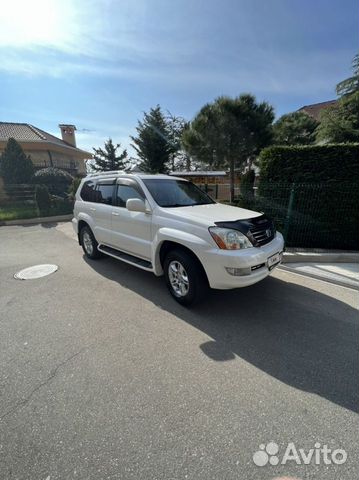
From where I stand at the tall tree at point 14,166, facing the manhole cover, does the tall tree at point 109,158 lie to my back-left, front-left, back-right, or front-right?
back-left

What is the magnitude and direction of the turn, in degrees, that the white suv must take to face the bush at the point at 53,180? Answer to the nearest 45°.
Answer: approximately 180°

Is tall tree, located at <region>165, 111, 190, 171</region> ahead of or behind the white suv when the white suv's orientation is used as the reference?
behind

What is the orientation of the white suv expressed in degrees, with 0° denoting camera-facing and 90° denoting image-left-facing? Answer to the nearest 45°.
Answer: approximately 315°

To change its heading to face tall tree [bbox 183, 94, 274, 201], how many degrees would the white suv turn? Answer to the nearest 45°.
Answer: approximately 135° to its left

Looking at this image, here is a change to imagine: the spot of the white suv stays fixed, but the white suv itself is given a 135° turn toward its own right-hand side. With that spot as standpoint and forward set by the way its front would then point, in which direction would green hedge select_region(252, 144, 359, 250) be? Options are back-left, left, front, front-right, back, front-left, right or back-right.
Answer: back-right

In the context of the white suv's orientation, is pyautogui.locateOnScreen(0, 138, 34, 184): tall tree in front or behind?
behind

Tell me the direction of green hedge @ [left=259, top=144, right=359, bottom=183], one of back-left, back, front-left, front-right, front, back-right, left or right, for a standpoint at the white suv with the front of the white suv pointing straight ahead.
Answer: left

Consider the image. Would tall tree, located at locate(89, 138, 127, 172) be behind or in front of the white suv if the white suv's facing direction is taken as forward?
behind

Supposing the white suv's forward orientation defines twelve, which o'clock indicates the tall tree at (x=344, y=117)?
The tall tree is roughly at 9 o'clock from the white suv.

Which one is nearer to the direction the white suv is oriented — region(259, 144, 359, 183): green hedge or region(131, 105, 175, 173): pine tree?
the green hedge

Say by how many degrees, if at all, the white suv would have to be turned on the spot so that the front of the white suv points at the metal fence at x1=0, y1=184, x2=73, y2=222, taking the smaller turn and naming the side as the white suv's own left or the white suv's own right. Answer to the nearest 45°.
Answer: approximately 180°

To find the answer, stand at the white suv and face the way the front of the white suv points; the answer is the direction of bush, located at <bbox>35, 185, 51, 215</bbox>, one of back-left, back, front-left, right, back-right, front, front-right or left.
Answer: back

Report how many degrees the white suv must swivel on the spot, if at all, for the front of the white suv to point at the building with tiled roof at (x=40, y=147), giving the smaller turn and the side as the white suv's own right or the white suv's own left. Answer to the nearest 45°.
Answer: approximately 180°

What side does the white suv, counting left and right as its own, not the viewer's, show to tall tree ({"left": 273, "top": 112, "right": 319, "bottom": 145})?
left
